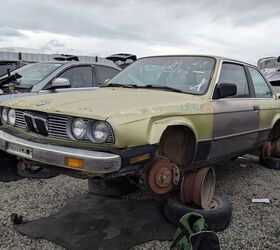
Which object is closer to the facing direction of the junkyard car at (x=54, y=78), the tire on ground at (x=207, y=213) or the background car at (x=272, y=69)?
the tire on ground

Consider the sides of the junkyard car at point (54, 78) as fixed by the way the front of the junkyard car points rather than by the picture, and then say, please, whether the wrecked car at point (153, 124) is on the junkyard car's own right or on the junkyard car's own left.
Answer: on the junkyard car's own left

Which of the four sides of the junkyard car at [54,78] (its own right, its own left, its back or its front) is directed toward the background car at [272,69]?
back

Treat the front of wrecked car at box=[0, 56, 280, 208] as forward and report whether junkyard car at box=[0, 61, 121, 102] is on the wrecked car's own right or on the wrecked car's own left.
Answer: on the wrecked car's own right

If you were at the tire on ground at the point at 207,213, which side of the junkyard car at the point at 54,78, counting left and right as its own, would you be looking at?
left

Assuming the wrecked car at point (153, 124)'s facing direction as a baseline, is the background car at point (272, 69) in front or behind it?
behind

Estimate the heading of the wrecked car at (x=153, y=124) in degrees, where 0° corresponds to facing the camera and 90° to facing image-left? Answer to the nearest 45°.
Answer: approximately 45°

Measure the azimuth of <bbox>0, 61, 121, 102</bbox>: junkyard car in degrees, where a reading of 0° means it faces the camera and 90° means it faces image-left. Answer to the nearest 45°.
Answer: approximately 45°
